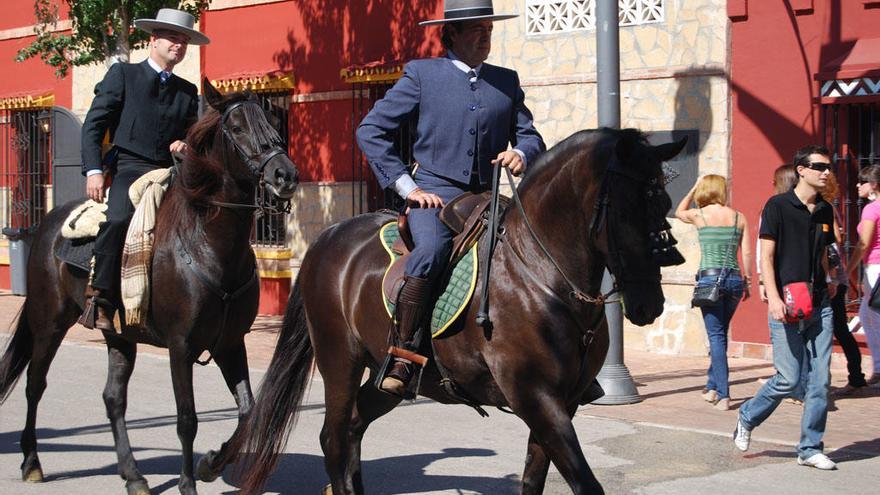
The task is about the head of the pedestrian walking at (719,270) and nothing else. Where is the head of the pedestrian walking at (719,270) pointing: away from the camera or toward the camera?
away from the camera

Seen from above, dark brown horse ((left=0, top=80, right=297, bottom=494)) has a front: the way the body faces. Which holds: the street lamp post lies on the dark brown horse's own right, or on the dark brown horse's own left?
on the dark brown horse's own left

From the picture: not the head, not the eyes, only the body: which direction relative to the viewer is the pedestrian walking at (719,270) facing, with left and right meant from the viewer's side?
facing away from the viewer

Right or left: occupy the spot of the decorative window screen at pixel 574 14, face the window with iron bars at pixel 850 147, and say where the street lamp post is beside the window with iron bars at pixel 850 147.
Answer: right
